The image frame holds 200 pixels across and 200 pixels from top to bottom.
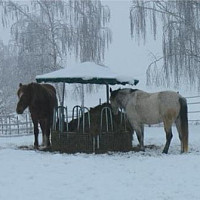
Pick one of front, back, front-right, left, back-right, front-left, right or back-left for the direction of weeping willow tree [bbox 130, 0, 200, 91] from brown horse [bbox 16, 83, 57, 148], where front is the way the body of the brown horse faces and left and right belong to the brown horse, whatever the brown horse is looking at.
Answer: back

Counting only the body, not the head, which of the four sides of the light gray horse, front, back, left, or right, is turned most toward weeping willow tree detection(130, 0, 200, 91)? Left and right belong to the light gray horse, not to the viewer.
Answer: right

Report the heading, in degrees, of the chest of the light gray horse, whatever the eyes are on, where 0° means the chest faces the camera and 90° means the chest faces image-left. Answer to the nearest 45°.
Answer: approximately 90°

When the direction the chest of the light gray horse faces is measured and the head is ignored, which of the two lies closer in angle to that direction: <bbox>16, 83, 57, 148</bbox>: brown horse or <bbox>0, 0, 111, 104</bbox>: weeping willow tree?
the brown horse

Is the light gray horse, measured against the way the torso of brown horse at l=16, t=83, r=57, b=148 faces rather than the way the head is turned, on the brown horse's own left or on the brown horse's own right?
on the brown horse's own left

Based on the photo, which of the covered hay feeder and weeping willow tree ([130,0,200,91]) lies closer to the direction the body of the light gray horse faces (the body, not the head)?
the covered hay feeder

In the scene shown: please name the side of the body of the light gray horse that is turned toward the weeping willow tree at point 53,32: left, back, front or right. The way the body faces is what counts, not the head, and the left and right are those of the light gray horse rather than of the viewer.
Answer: right

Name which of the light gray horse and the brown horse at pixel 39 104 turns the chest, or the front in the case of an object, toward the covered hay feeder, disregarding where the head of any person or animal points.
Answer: the light gray horse

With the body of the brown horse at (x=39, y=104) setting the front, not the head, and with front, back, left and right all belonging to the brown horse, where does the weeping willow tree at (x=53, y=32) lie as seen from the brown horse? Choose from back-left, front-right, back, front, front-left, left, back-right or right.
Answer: back-right

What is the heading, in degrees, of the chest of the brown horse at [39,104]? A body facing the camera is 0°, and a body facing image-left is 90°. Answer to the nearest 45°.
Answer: approximately 45°

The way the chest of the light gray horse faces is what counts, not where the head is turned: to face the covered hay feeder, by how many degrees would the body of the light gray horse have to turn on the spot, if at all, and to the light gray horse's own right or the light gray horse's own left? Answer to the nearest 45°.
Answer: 0° — it already faces it
